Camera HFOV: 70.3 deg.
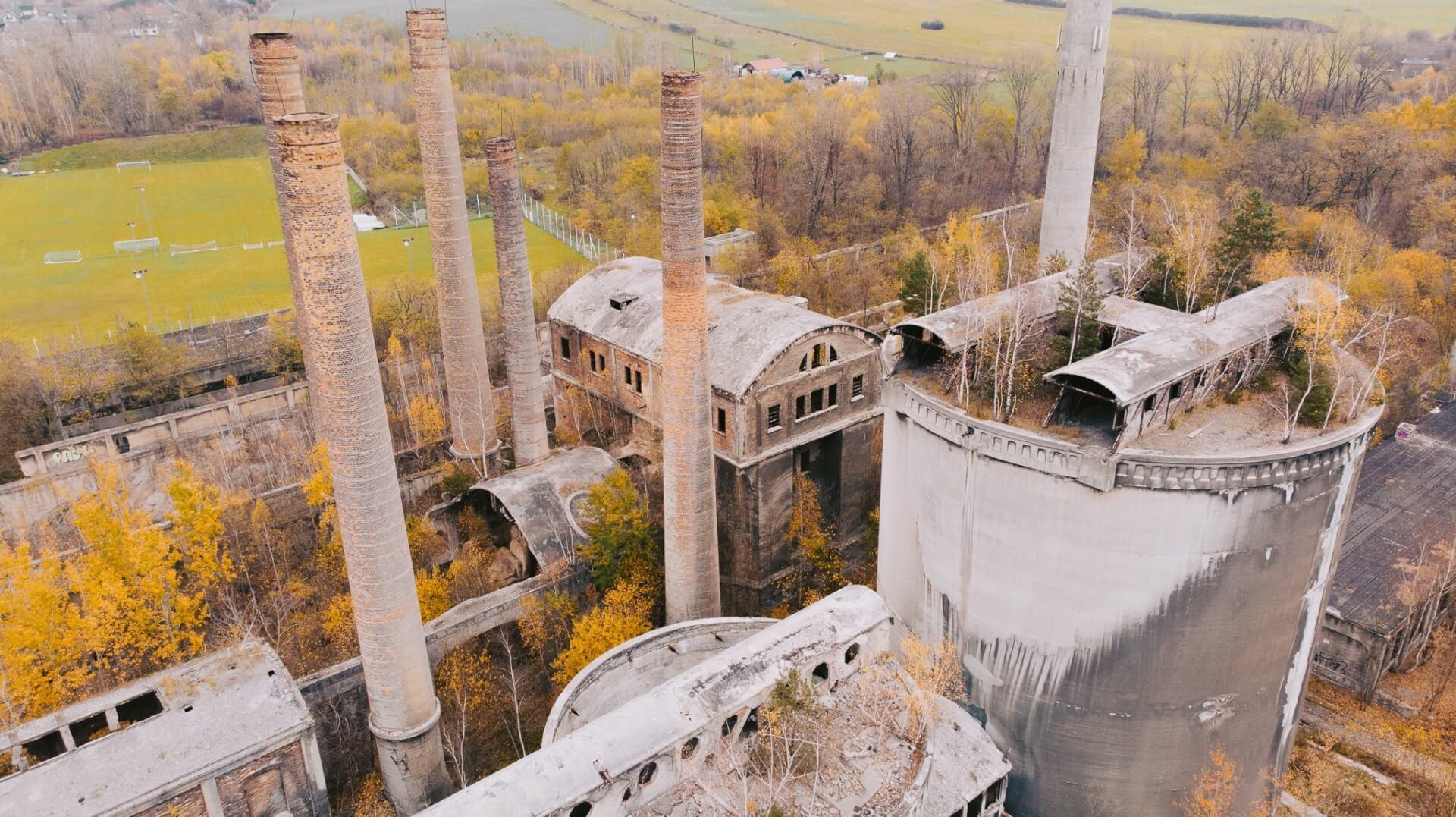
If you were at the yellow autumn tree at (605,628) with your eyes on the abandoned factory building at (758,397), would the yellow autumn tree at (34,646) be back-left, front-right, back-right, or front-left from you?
back-left

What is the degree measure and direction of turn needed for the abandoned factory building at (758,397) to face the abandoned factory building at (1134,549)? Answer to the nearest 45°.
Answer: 0° — it already faces it

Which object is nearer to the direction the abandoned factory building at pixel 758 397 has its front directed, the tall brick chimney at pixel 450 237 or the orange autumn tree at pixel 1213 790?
the orange autumn tree

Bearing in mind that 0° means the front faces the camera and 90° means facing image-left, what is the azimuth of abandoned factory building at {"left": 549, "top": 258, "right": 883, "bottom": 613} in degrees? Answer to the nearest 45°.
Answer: approximately 315°

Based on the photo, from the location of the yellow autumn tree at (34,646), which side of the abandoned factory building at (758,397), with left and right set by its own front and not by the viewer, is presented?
right

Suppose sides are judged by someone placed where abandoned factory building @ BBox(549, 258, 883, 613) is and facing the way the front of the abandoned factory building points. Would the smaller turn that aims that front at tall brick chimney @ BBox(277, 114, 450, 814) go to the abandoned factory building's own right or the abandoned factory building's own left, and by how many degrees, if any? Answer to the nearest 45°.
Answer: approximately 90° to the abandoned factory building's own right

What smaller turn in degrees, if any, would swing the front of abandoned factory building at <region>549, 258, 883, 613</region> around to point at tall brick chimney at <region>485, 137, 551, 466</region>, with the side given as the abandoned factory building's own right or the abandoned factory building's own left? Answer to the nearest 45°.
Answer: approximately 135° to the abandoned factory building's own right

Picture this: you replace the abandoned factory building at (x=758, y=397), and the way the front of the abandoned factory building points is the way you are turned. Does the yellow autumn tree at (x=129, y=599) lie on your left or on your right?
on your right

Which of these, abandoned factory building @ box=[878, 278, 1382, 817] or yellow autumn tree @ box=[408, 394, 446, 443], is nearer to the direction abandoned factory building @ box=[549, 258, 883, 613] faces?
the abandoned factory building

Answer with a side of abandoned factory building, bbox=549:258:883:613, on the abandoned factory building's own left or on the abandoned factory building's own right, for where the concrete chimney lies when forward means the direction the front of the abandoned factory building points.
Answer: on the abandoned factory building's own left

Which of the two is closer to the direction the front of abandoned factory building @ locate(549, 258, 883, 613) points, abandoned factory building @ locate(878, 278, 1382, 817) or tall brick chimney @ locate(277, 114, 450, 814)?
the abandoned factory building
